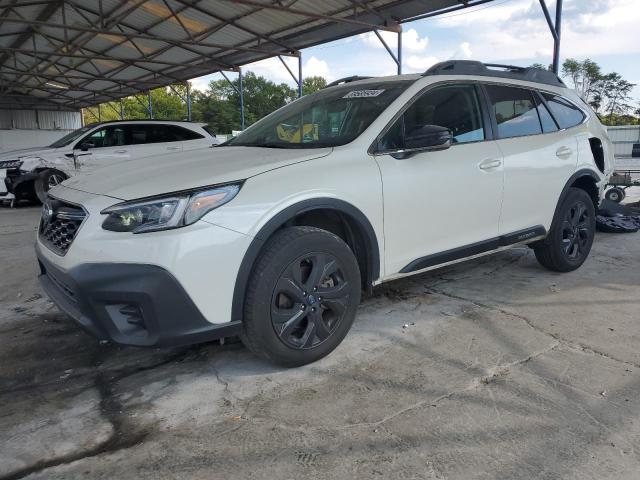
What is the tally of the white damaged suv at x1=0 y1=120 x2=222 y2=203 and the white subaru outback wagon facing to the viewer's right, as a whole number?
0

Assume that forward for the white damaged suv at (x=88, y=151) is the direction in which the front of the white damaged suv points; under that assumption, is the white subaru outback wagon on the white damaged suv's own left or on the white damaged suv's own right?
on the white damaged suv's own left

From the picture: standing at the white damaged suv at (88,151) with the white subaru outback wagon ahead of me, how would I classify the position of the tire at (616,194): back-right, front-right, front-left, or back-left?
front-left

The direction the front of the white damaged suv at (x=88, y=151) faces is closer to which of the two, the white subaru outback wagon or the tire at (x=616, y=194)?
the white subaru outback wagon

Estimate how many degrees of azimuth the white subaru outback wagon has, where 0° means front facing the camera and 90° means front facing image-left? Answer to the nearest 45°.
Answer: approximately 45°

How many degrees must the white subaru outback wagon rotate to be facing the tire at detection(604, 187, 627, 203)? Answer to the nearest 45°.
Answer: approximately 180°

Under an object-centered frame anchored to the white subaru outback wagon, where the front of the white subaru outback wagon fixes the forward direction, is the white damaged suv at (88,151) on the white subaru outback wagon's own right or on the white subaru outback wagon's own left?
on the white subaru outback wagon's own right

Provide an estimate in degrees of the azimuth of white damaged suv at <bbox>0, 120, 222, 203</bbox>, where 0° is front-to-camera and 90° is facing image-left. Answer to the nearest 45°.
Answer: approximately 45°

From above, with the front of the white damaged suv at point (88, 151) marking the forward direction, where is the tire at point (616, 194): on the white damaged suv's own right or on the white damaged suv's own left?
on the white damaged suv's own left

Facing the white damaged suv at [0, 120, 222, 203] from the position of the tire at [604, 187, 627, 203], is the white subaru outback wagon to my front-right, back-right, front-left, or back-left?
front-left
